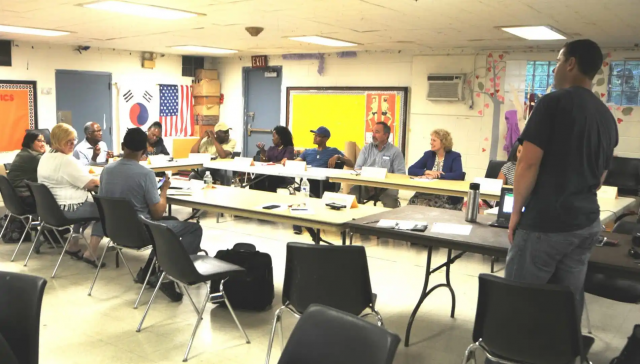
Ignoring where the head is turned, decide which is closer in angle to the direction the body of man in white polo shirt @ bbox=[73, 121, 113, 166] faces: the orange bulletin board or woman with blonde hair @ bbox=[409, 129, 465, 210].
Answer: the woman with blonde hair

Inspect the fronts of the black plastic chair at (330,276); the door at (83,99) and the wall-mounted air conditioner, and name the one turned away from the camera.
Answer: the black plastic chair

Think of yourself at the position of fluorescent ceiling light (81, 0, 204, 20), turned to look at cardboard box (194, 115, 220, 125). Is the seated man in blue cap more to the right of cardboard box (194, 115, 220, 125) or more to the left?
right

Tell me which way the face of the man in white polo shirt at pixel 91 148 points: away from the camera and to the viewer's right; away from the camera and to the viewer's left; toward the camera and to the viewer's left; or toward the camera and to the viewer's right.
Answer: toward the camera and to the viewer's right

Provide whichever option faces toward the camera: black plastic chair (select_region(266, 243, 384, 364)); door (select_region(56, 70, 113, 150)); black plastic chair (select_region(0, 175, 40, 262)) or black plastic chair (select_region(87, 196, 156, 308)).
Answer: the door

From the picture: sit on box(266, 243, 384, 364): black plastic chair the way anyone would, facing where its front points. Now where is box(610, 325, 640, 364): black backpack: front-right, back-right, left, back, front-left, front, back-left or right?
right

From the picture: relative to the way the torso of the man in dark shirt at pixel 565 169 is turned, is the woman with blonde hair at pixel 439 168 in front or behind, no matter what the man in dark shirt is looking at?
in front

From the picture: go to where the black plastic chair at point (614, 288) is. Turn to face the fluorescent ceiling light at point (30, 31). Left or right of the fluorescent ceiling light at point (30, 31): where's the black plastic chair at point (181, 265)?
left

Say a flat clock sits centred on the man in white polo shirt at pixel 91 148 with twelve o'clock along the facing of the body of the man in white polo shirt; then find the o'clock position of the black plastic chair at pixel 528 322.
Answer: The black plastic chair is roughly at 1 o'clock from the man in white polo shirt.

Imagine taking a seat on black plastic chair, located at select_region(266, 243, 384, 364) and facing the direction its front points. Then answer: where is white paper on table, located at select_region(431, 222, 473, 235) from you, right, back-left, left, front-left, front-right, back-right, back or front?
front-right

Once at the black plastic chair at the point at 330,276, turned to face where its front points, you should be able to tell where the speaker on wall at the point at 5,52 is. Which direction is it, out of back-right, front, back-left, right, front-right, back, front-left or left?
front-left

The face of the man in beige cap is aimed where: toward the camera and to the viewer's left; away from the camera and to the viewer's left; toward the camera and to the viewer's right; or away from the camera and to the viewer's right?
toward the camera and to the viewer's right

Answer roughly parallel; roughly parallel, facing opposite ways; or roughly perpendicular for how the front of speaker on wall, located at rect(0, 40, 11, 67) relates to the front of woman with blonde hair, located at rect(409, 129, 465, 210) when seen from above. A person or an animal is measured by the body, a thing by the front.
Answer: roughly perpendicular

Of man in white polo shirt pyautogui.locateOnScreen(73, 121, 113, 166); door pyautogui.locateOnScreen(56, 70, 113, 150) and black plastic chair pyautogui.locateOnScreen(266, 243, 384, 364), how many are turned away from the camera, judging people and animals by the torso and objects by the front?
1
